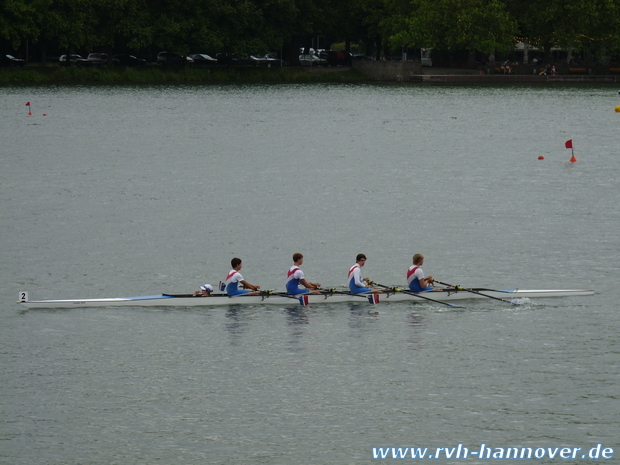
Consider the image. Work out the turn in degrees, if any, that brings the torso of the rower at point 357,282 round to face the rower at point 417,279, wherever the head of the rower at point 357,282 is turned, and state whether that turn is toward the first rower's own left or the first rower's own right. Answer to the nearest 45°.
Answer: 0° — they already face them

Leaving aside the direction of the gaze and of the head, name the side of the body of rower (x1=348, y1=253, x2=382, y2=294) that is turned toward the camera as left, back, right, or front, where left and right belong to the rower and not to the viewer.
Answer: right

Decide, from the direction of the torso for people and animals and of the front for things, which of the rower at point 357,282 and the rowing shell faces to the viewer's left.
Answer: the rowing shell

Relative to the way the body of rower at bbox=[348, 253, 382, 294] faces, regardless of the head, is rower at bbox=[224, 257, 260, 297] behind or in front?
behind

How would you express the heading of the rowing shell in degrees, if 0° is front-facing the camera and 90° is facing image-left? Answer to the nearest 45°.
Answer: approximately 90°

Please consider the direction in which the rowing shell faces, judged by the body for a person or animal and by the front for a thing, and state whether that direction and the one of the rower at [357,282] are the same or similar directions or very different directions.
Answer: very different directions

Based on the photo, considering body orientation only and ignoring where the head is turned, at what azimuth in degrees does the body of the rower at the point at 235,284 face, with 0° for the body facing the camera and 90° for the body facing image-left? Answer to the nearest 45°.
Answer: approximately 270°

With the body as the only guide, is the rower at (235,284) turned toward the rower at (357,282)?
yes

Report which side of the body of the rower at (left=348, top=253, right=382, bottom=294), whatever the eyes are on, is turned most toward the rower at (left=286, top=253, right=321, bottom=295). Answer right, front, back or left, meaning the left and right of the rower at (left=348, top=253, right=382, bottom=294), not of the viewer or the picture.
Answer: back
